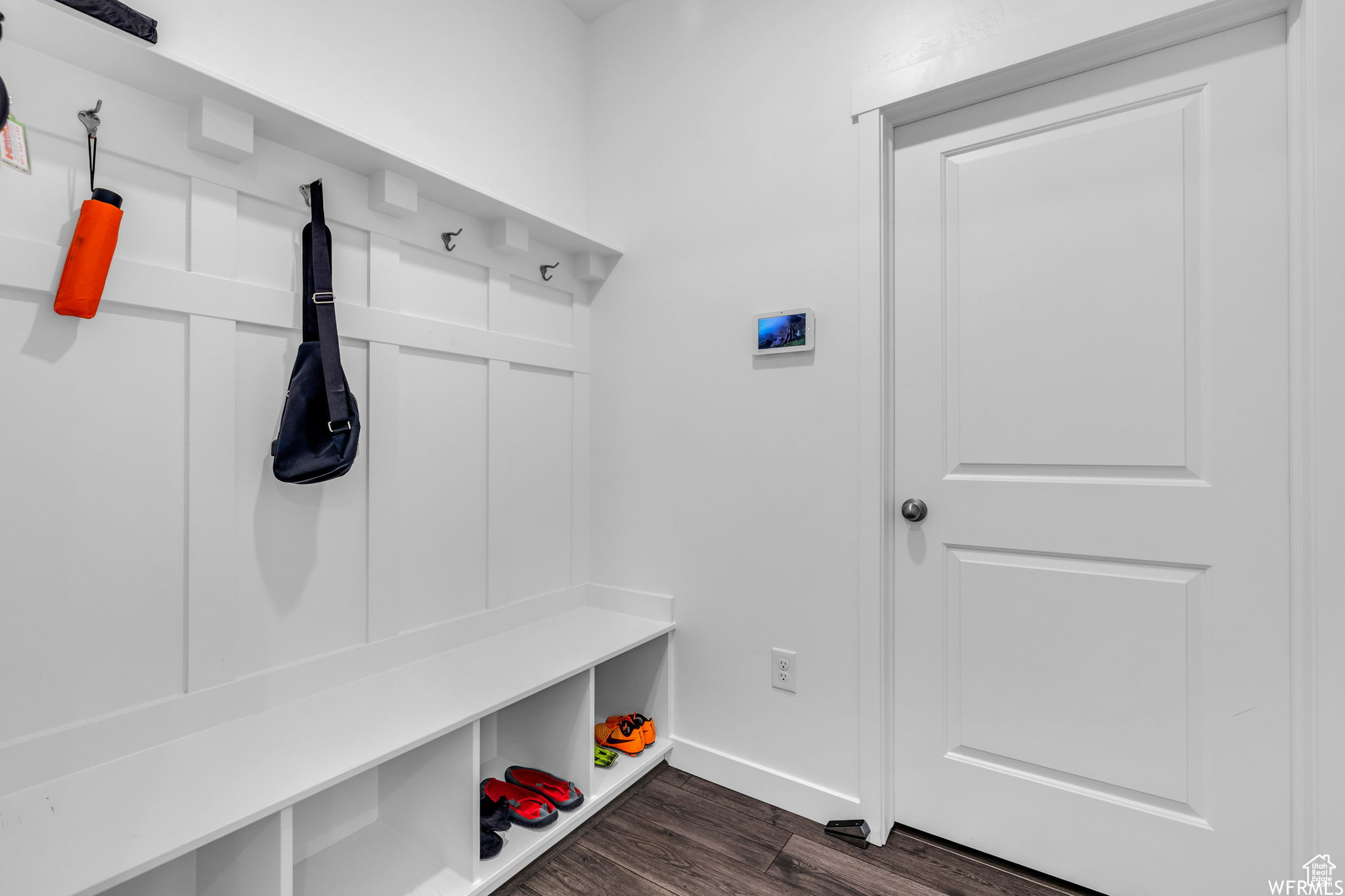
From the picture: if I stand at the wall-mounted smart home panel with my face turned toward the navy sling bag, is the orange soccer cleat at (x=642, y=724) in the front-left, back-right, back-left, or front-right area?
front-right

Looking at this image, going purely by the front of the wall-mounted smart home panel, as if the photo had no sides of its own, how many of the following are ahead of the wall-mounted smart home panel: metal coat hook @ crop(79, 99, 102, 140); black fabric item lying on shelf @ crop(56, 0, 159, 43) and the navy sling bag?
3

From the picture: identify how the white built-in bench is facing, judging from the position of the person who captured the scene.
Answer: facing the viewer and to the right of the viewer

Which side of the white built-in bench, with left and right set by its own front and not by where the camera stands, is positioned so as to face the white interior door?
front

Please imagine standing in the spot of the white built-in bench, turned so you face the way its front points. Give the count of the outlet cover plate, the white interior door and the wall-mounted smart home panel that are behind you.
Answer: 0

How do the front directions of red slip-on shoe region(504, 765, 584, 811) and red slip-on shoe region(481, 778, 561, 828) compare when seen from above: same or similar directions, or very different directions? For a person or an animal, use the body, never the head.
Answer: same or similar directions

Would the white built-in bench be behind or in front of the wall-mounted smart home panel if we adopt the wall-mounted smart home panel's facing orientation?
in front

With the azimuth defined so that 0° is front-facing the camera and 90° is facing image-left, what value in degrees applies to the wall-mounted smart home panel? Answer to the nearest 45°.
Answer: approximately 45°
